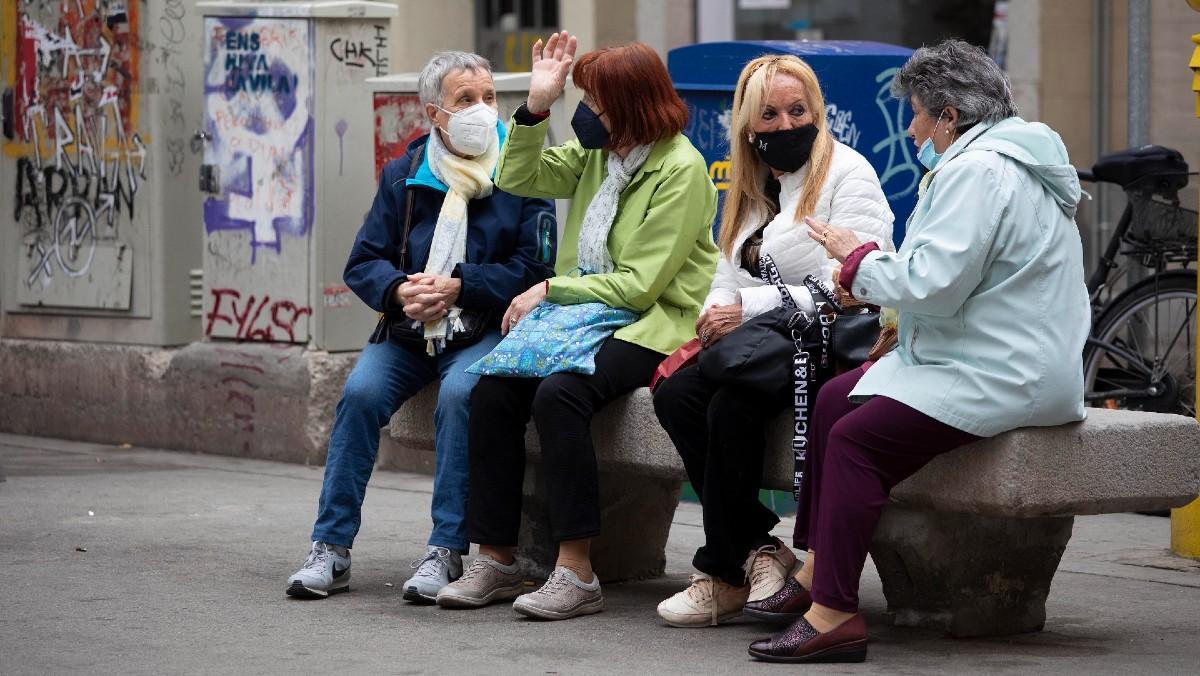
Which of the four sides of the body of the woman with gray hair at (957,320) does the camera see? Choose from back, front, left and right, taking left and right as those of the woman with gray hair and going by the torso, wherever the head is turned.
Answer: left

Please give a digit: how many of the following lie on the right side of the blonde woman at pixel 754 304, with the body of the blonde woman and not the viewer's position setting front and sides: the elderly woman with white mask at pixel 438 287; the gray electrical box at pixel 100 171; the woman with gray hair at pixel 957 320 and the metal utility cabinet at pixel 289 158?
3

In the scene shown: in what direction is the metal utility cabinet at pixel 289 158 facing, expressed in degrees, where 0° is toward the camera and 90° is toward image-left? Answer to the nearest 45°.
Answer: approximately 45°

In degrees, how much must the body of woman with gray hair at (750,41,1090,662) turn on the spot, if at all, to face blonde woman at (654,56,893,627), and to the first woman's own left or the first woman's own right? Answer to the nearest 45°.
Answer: approximately 45° to the first woman's own right

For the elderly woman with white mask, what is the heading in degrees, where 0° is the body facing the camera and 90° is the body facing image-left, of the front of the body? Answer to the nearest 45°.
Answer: approximately 45°

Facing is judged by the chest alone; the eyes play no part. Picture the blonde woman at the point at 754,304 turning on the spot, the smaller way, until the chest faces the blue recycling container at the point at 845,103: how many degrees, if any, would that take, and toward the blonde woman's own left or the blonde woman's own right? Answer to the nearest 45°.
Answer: approximately 135° to the blonde woman's own right

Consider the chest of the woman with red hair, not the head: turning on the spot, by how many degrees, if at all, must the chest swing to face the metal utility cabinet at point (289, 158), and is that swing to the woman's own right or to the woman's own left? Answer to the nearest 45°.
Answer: approximately 90° to the woman's own right

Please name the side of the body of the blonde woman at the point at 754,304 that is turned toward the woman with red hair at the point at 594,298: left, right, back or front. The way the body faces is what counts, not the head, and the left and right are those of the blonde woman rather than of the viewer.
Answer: right

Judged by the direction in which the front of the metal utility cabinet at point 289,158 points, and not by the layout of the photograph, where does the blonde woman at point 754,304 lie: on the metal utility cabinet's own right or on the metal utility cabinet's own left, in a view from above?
on the metal utility cabinet's own left

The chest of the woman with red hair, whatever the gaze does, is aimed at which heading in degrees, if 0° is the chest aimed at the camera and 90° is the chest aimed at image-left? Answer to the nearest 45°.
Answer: approximately 45°

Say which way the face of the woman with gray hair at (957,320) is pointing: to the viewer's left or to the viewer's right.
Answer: to the viewer's left
